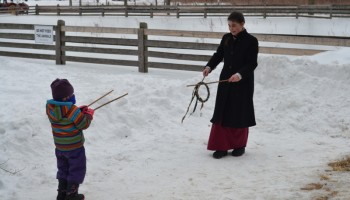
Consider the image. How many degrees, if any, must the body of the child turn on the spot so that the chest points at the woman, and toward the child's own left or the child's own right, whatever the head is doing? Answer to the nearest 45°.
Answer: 0° — they already face them

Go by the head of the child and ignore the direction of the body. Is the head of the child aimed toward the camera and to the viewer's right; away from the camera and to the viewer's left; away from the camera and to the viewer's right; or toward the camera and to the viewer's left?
away from the camera and to the viewer's right

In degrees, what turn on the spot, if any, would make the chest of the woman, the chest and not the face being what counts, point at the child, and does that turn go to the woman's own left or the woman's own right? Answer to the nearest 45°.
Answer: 0° — they already face them

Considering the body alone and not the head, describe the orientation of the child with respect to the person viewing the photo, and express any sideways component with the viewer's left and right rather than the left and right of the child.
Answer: facing away from the viewer and to the right of the viewer

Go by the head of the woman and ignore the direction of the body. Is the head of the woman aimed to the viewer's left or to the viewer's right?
to the viewer's left

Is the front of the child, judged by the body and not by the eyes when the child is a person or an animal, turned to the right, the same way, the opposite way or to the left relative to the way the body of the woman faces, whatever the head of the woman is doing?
the opposite way

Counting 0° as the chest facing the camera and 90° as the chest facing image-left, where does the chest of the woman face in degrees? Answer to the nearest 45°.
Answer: approximately 45°
